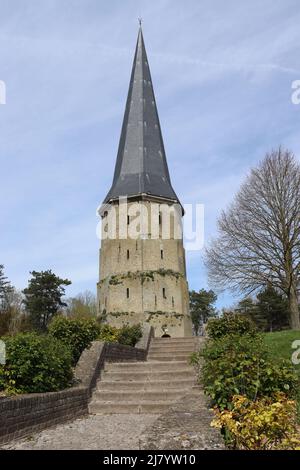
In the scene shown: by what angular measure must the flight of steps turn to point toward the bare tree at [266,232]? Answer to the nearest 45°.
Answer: approximately 135° to its left

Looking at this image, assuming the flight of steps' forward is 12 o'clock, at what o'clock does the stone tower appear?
The stone tower is roughly at 6 o'clock from the flight of steps.

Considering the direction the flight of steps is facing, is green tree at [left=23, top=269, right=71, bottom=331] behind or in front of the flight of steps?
behind

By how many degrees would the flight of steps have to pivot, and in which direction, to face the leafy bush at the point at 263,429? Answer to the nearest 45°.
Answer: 0° — it already faces it

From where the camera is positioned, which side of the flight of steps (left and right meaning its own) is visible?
front

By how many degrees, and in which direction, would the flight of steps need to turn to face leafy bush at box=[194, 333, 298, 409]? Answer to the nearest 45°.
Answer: approximately 45° to its left

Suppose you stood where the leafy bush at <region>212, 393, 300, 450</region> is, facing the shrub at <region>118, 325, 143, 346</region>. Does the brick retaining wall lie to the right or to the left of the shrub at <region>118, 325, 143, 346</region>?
left

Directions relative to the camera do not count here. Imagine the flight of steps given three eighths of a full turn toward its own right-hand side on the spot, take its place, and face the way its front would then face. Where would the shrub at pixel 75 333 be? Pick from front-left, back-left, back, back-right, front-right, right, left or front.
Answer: front

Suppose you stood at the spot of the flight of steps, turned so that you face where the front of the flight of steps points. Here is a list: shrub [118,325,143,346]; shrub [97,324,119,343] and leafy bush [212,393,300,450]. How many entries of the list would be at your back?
2

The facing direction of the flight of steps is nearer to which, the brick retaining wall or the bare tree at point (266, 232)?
the brick retaining wall

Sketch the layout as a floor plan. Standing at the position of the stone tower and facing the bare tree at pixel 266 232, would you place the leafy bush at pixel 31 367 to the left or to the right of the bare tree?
right

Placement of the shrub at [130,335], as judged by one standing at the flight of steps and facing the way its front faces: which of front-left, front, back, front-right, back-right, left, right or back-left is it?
back
